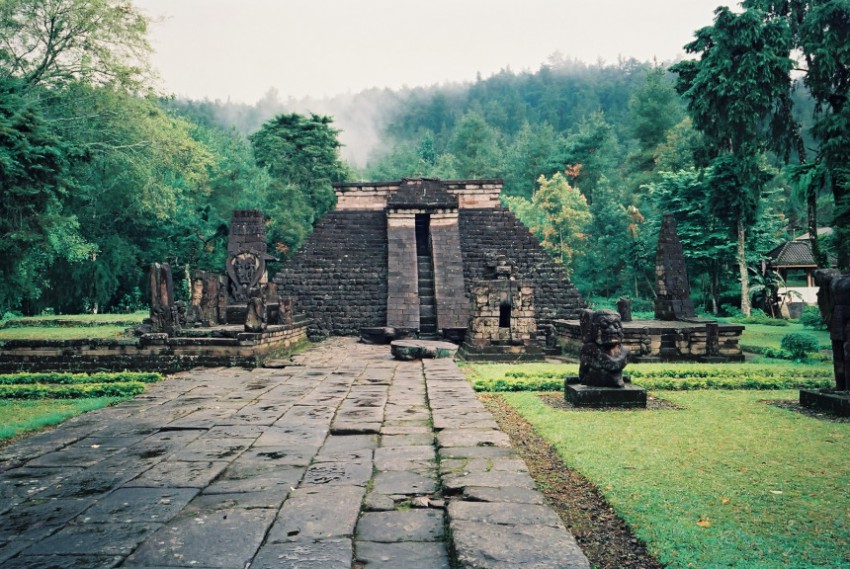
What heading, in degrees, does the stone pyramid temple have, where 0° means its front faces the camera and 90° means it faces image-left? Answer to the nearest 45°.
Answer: approximately 0°

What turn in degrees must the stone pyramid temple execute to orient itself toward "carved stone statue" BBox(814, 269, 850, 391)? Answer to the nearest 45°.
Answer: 0° — it already faces it

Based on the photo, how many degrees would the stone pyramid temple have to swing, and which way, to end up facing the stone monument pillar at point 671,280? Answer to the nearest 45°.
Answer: approximately 45° to its left

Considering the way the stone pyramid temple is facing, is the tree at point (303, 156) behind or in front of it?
behind

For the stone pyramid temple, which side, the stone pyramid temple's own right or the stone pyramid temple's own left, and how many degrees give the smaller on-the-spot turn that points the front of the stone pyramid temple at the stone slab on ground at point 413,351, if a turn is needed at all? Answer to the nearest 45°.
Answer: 0° — it already faces it

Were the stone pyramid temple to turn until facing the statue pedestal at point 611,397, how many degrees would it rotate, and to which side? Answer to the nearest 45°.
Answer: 0° — it already faces it

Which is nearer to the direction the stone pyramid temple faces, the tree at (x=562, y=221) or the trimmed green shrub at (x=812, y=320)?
the trimmed green shrub

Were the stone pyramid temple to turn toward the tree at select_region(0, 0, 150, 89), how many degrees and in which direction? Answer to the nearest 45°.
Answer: approximately 90° to its right

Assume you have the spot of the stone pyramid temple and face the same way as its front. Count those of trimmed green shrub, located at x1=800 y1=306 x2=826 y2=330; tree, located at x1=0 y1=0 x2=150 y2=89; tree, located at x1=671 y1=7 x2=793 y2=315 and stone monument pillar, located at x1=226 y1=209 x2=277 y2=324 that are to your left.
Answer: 2

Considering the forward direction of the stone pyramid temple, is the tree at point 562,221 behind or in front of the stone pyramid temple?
behind

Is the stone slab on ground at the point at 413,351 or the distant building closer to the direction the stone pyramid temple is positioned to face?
the stone slab on ground

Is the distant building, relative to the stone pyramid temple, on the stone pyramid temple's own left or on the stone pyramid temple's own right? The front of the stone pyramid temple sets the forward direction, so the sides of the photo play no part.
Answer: on the stone pyramid temple's own left
